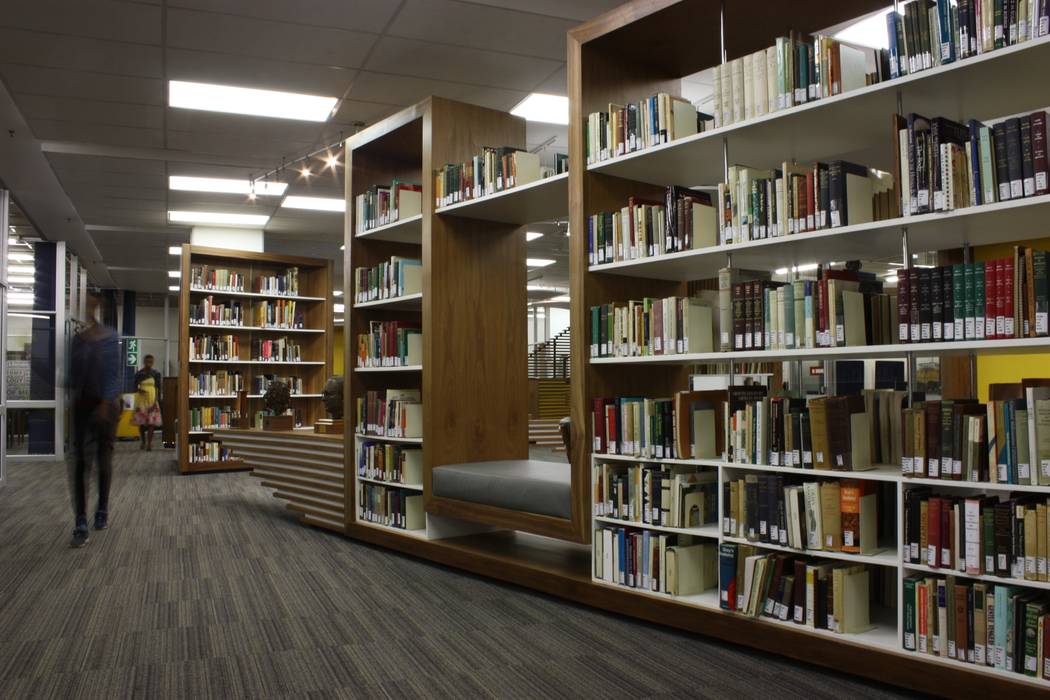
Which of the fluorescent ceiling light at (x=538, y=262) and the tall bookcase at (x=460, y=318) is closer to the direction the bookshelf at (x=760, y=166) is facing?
the tall bookcase

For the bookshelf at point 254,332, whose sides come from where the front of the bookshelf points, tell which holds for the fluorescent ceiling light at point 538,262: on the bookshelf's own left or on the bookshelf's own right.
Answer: on the bookshelf's own left

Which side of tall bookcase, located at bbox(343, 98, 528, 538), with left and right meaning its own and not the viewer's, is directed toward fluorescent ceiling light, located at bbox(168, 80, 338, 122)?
right

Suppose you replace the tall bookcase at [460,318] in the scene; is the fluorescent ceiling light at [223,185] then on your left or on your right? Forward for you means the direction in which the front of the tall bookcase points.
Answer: on your right

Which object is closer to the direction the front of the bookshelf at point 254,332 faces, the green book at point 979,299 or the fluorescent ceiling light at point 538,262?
the green book

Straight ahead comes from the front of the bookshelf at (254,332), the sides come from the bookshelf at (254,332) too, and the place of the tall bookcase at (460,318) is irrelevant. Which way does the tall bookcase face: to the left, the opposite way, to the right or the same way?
to the right

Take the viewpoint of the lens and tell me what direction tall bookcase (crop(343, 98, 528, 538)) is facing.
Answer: facing the viewer and to the left of the viewer

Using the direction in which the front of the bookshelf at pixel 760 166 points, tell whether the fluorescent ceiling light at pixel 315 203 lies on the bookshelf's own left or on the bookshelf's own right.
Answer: on the bookshelf's own right
